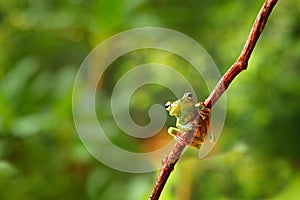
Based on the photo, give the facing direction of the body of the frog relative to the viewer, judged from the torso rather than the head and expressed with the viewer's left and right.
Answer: facing the viewer and to the left of the viewer
